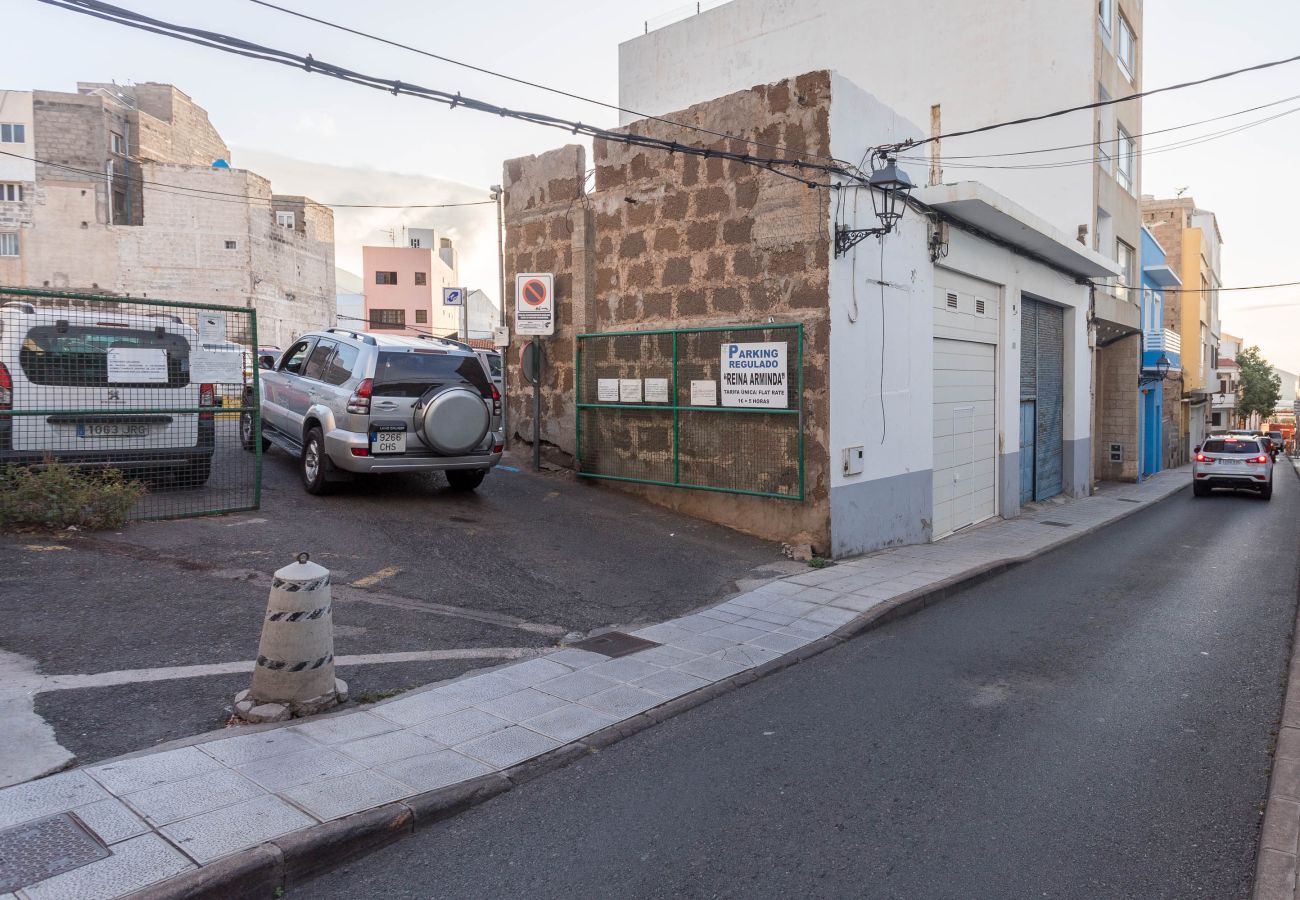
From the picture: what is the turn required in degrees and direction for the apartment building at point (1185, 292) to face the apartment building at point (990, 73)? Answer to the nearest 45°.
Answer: approximately 90° to its right

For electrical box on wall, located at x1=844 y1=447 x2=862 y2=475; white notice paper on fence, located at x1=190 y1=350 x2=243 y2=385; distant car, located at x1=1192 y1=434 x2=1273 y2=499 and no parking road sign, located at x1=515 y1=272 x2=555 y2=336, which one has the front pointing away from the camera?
the distant car

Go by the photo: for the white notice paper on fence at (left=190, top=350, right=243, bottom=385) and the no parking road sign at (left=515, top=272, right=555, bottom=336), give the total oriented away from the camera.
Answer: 0

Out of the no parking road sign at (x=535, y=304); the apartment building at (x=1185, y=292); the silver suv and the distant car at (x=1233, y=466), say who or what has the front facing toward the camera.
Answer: the no parking road sign

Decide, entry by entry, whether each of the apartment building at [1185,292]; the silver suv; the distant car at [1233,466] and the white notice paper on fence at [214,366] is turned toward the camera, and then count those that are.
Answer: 1

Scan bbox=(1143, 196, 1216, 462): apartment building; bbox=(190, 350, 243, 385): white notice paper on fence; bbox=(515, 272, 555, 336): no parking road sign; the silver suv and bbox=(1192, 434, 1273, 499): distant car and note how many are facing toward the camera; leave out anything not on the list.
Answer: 2

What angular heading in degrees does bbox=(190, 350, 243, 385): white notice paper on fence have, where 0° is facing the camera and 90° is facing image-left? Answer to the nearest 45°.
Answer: approximately 0°

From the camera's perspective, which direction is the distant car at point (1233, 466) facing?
away from the camera

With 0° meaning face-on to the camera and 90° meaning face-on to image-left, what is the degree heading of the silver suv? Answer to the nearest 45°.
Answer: approximately 135°

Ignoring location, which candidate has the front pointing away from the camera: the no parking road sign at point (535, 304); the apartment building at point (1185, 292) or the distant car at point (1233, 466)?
the distant car
